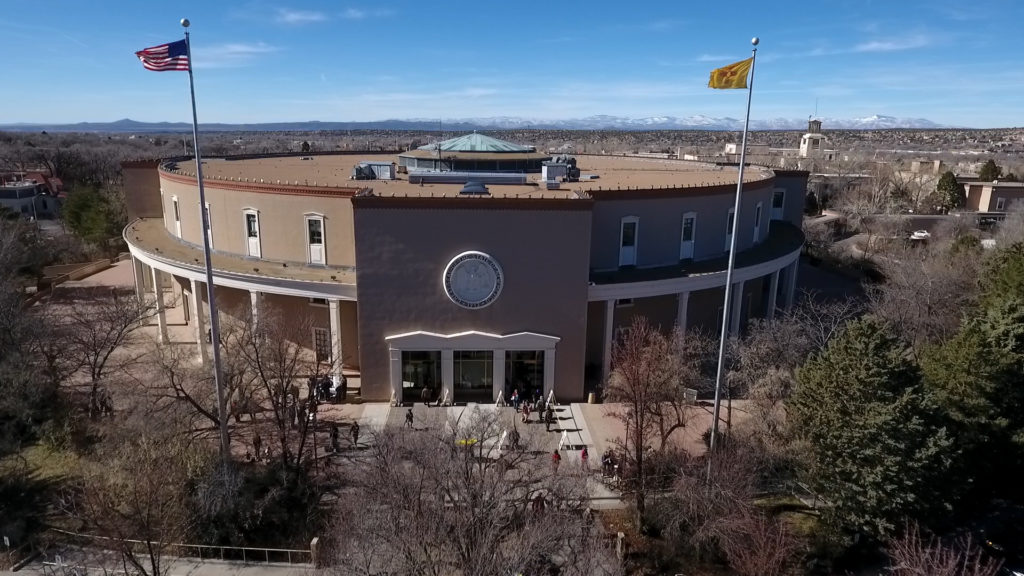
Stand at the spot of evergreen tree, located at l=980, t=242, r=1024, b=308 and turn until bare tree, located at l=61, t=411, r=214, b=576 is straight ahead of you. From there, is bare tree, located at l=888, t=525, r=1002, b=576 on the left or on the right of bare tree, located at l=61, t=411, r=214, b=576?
left

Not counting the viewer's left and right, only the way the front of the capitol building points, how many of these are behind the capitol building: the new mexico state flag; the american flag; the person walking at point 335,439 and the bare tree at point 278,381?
0

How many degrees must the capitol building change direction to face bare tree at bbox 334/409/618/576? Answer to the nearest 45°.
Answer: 0° — it already faces it

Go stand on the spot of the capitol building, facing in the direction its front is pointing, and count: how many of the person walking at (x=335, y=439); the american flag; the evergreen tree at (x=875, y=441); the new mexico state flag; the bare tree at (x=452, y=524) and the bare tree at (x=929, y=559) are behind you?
0

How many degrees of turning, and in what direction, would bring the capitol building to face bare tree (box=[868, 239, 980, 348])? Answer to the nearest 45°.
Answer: approximately 90° to its left

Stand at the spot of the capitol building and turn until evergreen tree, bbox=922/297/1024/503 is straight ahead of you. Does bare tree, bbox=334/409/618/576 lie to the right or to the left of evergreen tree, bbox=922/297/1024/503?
right

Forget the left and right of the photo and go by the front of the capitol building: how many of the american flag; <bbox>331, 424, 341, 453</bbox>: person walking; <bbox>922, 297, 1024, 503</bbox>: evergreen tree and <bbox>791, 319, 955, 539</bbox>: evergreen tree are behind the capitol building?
0

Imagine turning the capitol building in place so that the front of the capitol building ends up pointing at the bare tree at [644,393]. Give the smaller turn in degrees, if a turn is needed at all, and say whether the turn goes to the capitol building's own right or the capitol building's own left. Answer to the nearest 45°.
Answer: approximately 45° to the capitol building's own left

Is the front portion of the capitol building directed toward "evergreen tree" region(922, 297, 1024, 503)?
no

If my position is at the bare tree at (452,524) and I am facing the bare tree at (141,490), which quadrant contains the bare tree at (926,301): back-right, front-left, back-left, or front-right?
back-right

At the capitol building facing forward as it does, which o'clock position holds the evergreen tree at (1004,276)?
The evergreen tree is roughly at 9 o'clock from the capitol building.

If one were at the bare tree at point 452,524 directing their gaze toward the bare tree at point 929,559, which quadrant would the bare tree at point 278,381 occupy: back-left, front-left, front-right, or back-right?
back-left

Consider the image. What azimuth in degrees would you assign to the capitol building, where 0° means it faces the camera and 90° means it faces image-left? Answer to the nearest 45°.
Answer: approximately 0°

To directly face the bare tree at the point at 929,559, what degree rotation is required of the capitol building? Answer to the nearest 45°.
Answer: approximately 45° to its left

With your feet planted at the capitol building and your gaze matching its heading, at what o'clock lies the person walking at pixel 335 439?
The person walking is roughly at 1 o'clock from the capitol building.

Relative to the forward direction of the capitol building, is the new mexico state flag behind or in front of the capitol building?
in front

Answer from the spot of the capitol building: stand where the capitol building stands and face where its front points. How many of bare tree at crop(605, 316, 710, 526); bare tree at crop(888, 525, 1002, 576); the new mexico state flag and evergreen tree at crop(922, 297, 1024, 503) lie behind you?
0
